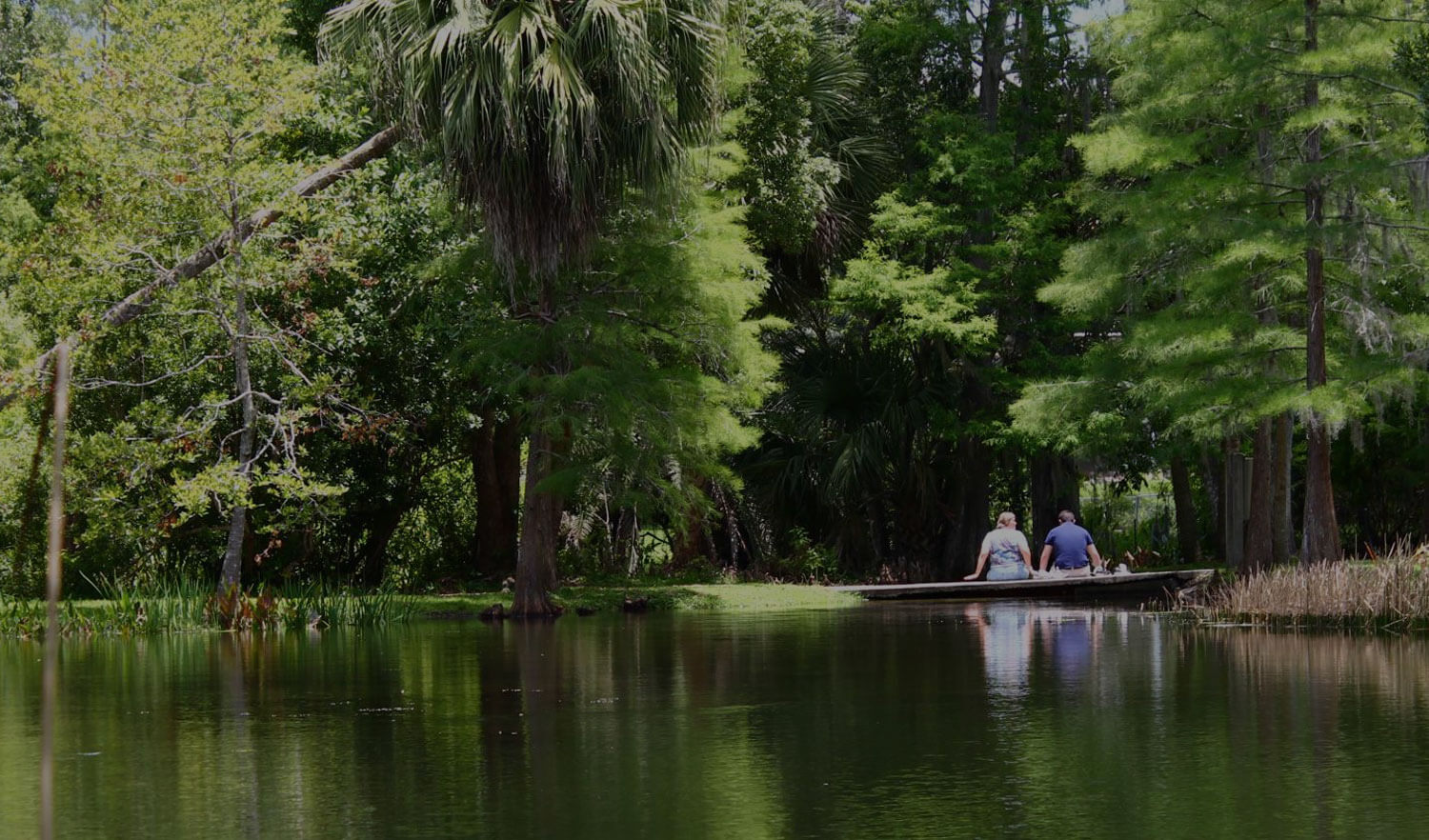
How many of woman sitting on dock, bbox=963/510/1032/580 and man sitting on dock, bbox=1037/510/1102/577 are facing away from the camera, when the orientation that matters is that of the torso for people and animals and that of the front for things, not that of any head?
2

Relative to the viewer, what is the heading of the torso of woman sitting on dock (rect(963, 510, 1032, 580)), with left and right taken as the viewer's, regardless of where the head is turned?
facing away from the viewer

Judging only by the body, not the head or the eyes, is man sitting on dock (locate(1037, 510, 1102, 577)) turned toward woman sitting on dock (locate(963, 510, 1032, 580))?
no

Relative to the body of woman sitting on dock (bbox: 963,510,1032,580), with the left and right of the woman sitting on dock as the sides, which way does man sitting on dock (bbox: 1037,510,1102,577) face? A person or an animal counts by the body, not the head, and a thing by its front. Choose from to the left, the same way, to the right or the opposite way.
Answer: the same way

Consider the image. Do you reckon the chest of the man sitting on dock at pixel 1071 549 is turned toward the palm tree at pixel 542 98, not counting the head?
no

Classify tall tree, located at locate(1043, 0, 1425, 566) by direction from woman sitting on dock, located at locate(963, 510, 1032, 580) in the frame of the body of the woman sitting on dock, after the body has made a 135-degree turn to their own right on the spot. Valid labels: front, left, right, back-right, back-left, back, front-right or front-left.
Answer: left

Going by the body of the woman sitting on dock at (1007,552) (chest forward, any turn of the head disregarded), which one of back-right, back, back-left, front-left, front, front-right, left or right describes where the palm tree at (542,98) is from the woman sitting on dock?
back-left

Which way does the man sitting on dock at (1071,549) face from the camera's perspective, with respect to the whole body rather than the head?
away from the camera

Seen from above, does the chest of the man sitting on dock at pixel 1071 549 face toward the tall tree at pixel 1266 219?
no
